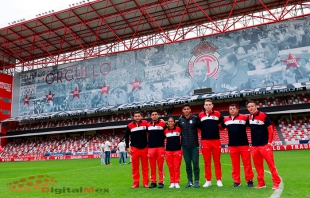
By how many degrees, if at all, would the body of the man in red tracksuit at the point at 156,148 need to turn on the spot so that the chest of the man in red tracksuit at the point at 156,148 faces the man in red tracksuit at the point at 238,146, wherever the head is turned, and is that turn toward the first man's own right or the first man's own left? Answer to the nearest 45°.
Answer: approximately 90° to the first man's own left

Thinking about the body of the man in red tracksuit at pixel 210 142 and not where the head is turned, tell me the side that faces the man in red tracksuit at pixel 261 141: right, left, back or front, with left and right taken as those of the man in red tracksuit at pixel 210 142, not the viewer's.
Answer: left

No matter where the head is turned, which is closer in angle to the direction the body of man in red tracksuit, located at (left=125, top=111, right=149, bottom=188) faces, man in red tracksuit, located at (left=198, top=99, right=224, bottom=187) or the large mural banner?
the man in red tracksuit

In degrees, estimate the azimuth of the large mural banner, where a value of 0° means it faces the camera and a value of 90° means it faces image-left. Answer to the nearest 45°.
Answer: approximately 45°

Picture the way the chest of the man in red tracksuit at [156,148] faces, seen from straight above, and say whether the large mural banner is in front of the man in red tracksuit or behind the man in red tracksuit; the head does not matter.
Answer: behind

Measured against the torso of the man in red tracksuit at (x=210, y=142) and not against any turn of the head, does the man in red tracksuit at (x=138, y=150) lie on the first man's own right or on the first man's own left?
on the first man's own right

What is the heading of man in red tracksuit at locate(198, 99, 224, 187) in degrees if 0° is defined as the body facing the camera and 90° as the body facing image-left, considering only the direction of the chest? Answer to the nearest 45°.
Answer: approximately 0°

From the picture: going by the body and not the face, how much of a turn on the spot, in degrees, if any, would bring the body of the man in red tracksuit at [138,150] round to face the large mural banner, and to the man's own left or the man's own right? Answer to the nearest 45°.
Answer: approximately 180°

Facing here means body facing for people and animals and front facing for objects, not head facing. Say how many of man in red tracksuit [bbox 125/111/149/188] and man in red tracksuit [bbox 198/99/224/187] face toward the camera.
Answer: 2

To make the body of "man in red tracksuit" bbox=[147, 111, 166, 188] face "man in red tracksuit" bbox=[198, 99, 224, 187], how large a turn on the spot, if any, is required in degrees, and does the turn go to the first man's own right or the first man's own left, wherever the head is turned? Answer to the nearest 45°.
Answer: approximately 90° to the first man's own left

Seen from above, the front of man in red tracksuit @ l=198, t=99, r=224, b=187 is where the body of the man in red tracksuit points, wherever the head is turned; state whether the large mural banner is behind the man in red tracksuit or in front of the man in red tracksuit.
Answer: behind

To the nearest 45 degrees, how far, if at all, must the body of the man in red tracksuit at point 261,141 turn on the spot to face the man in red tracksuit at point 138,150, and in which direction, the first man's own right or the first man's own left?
approximately 45° to the first man's own right

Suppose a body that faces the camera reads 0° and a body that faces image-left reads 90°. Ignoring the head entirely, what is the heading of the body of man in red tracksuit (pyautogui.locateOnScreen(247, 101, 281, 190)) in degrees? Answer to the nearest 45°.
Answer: approximately 45°
